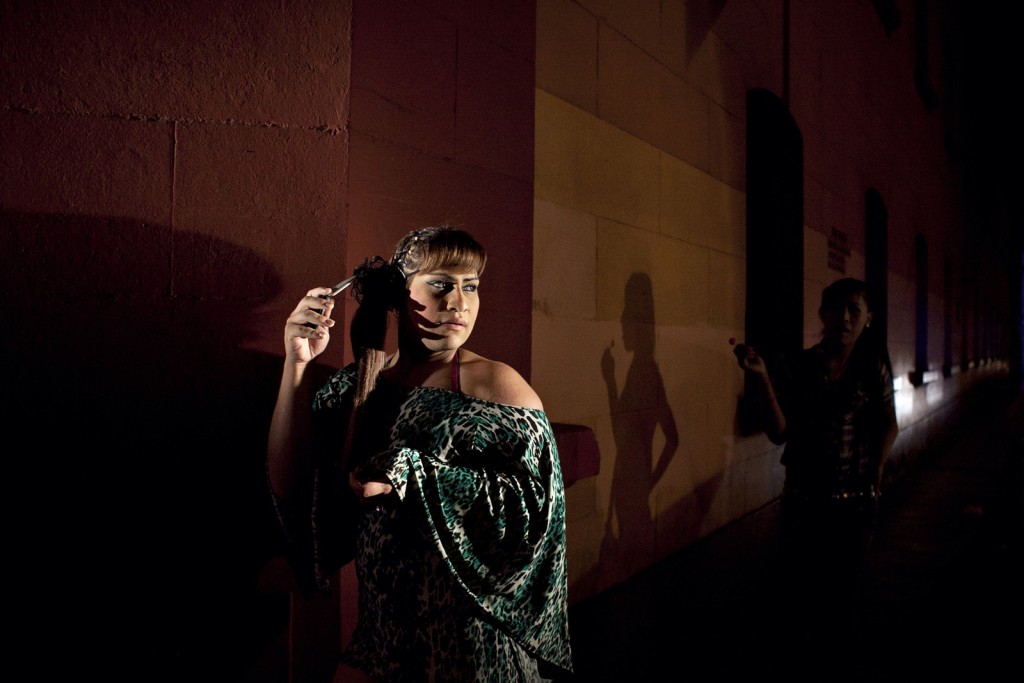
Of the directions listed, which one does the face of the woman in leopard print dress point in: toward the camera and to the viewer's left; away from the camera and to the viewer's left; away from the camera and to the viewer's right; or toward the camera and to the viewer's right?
toward the camera and to the viewer's right

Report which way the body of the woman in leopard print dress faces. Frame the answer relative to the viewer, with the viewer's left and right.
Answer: facing the viewer
